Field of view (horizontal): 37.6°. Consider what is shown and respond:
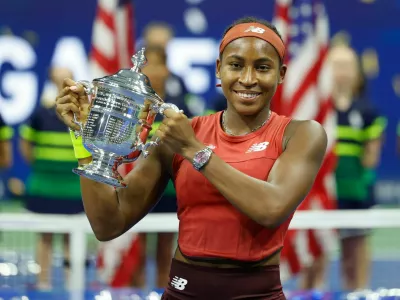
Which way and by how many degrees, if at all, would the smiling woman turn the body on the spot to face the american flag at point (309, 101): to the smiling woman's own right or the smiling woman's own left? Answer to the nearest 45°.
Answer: approximately 180°

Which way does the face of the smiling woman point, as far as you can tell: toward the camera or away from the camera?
toward the camera

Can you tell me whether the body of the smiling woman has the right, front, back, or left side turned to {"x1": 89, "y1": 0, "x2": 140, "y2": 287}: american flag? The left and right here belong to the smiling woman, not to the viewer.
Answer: back

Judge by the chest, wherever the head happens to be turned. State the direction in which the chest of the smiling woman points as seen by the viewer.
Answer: toward the camera

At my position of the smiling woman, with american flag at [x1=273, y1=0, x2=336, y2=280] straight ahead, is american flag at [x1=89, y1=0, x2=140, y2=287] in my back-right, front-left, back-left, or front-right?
front-left
